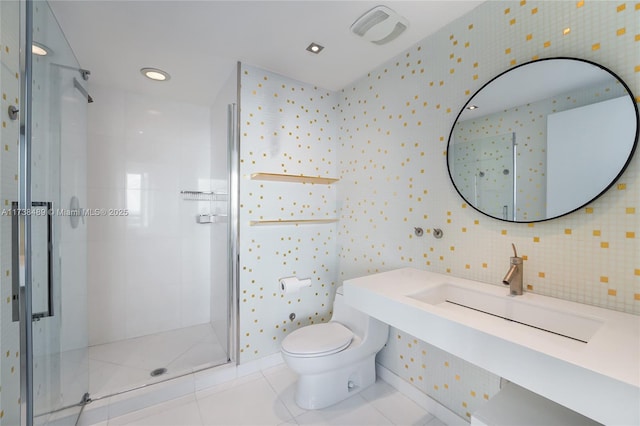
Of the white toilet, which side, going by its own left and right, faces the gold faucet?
left

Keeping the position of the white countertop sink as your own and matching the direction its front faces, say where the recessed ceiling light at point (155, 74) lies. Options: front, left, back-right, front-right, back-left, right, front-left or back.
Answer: front-right

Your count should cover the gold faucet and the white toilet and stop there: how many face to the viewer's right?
0

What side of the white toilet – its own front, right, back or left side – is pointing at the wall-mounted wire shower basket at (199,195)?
right

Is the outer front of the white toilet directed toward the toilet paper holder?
no

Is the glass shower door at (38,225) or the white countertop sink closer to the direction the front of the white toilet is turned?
the glass shower door

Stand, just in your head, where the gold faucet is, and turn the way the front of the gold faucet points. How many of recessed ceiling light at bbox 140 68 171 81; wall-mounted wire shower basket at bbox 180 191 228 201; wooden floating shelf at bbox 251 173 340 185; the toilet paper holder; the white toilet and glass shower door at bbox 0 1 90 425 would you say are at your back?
0

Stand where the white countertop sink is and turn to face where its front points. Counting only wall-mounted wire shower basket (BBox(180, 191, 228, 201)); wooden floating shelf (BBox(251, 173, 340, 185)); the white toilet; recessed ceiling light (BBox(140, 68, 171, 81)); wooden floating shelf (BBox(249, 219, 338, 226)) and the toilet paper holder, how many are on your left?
0

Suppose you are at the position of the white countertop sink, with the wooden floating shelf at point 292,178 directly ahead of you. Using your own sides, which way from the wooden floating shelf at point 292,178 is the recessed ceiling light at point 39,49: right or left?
left

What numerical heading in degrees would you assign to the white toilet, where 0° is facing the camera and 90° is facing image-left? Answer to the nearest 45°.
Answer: approximately 45°

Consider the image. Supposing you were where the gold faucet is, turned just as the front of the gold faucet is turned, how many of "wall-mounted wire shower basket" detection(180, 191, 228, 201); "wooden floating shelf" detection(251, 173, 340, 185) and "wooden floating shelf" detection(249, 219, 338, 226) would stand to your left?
0

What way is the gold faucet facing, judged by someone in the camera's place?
facing the viewer and to the left of the viewer

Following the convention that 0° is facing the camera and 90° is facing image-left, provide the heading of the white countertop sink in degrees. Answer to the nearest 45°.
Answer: approximately 45°

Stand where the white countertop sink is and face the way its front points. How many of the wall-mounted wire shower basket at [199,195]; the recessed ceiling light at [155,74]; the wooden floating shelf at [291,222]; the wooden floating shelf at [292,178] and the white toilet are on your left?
0
